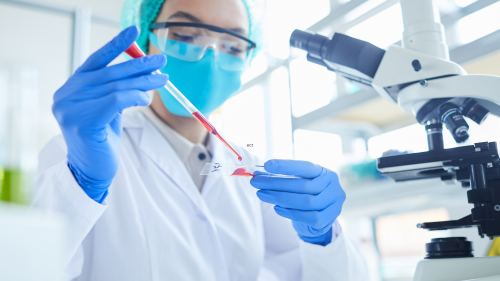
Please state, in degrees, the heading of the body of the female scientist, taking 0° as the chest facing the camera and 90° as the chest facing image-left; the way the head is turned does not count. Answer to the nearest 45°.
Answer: approximately 315°

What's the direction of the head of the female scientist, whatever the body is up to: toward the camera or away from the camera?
toward the camera

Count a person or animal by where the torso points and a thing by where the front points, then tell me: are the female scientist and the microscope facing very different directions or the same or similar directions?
very different directions

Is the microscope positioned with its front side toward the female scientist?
yes

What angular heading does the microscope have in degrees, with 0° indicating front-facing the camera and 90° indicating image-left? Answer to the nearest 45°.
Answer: approximately 90°

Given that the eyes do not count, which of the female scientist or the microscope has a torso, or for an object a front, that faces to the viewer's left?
the microscope

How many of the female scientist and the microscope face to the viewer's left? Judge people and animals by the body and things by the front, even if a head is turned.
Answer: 1
